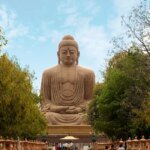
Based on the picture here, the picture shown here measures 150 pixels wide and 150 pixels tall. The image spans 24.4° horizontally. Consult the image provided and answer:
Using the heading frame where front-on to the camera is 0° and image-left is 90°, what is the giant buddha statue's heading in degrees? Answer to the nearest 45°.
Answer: approximately 0°

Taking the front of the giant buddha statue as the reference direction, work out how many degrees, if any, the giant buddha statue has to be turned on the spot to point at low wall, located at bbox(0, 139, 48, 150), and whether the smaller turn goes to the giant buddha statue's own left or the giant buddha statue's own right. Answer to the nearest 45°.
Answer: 0° — it already faces it
